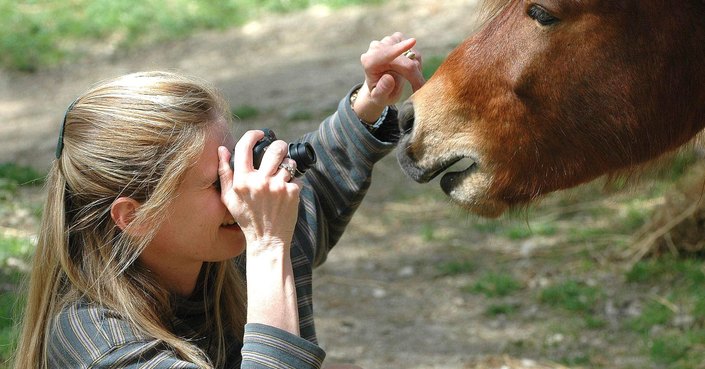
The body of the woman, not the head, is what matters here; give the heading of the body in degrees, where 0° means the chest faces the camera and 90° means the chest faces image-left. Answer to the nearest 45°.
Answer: approximately 270°
